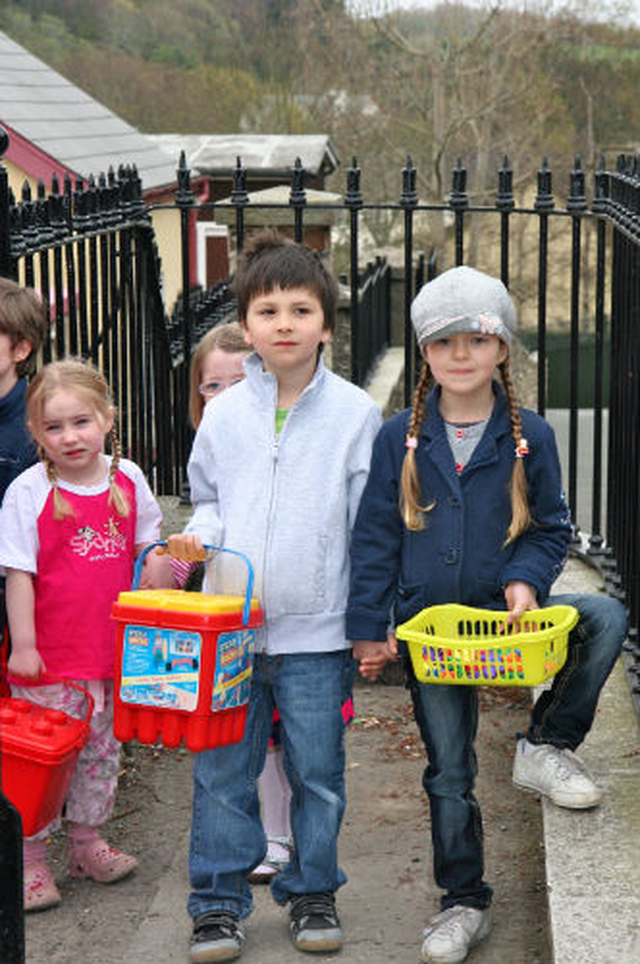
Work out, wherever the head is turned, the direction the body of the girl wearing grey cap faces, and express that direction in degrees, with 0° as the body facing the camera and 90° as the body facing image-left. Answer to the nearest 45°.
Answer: approximately 0°

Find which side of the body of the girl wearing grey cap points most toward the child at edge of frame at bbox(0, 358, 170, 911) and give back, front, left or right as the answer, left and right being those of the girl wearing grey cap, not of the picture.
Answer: right

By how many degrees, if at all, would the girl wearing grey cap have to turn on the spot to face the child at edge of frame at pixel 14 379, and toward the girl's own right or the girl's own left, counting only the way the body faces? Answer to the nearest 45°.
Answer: approximately 90° to the girl's own right

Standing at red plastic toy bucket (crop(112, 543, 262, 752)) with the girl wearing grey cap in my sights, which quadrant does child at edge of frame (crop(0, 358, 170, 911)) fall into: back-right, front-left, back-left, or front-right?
back-left

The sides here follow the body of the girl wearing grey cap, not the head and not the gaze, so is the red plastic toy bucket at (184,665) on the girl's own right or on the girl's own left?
on the girl's own right
